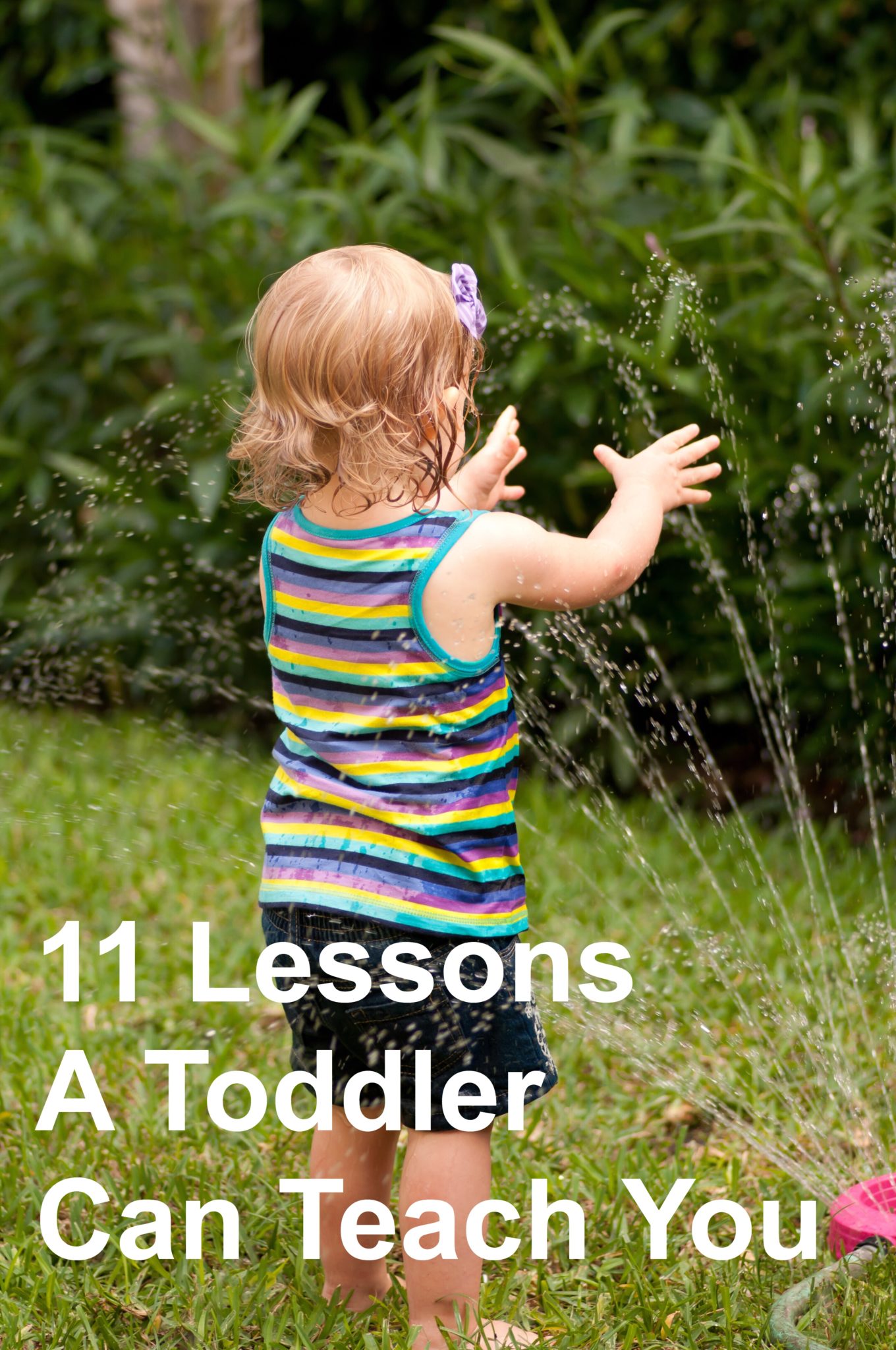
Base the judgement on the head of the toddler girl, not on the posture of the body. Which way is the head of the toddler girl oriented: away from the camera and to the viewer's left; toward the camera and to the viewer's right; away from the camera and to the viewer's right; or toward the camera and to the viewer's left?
away from the camera and to the viewer's right

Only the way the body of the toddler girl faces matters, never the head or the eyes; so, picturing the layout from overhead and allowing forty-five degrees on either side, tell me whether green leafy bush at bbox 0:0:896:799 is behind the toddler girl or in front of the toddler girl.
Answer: in front

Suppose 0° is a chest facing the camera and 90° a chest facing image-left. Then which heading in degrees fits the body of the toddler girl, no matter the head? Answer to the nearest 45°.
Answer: approximately 225°

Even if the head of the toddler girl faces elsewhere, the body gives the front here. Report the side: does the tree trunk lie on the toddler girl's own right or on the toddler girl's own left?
on the toddler girl's own left
